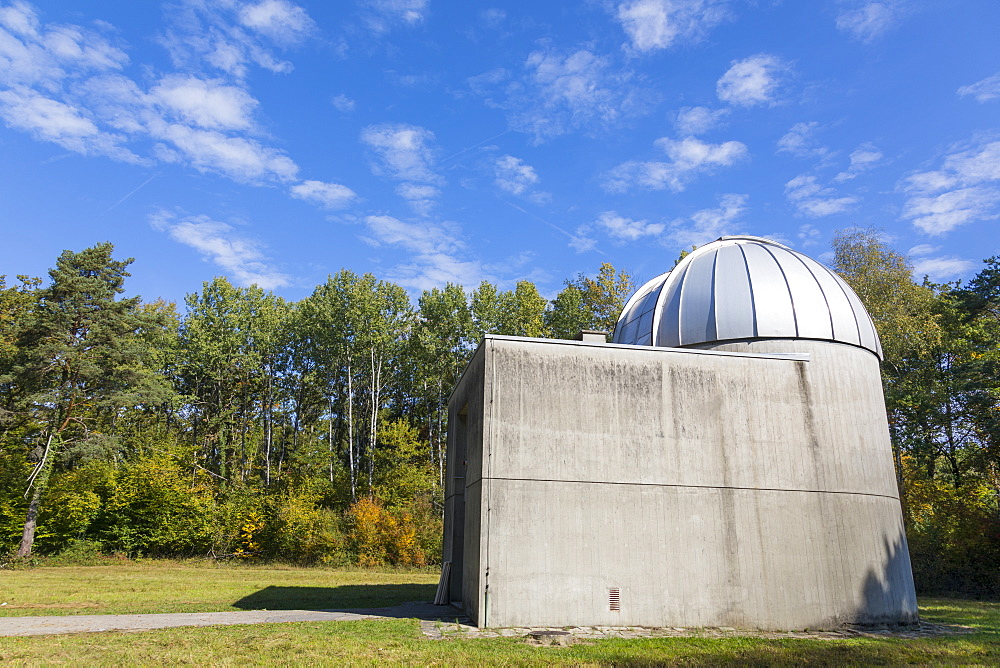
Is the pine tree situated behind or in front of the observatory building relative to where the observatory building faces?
in front

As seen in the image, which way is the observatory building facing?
to the viewer's left
